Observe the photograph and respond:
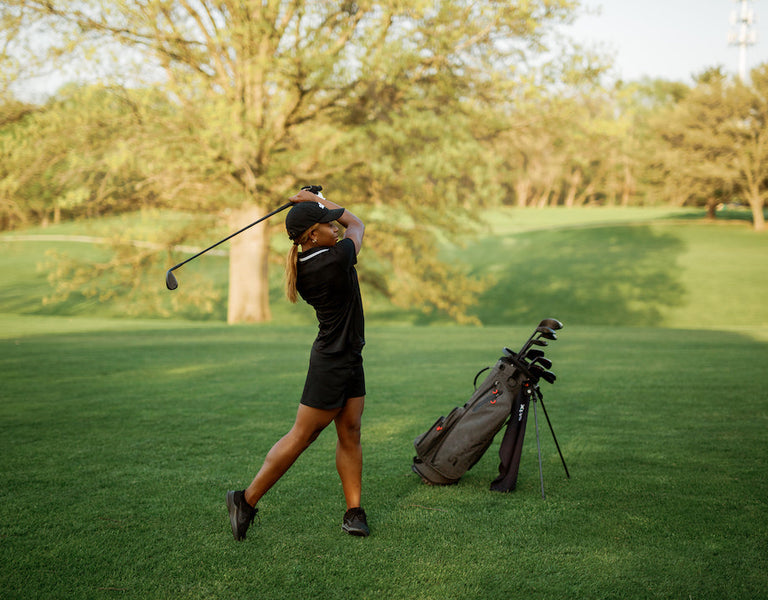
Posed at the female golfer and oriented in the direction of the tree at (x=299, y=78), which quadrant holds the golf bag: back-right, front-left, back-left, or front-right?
front-right

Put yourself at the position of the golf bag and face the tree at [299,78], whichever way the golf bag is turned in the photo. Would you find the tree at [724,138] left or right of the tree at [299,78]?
right

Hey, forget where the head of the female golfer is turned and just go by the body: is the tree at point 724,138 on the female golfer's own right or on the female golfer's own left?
on the female golfer's own left

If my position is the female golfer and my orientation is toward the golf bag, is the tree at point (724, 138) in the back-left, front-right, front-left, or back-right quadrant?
front-left

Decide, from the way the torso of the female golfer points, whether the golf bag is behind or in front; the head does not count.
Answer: in front

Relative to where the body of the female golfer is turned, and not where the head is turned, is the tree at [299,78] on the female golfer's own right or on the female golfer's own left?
on the female golfer's own left

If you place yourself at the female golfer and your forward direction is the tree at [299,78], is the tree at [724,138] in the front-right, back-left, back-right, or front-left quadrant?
front-right

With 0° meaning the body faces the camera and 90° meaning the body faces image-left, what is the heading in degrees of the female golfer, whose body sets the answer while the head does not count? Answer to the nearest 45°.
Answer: approximately 270°
